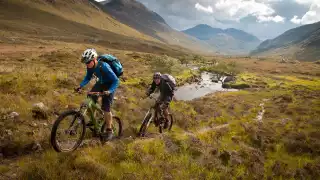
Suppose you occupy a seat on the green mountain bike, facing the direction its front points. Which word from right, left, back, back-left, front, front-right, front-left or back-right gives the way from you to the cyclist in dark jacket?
back

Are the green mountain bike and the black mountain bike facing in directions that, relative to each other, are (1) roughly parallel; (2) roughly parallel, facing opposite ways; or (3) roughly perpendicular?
roughly parallel

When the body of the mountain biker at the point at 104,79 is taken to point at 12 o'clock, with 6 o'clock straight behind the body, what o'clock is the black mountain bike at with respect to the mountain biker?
The black mountain bike is roughly at 6 o'clock from the mountain biker.

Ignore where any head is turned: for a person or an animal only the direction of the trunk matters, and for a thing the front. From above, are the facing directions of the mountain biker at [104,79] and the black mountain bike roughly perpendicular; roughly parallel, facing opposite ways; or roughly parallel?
roughly parallel

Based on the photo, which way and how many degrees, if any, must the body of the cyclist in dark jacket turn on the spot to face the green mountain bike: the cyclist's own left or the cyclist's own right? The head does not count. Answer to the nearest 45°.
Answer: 0° — they already face it

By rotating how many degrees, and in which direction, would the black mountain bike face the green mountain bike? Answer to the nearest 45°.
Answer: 0° — it already faces it

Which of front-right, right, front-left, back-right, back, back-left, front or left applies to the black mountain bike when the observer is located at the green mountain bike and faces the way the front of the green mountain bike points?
back

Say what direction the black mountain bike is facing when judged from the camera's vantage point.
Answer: facing the viewer and to the left of the viewer
